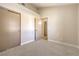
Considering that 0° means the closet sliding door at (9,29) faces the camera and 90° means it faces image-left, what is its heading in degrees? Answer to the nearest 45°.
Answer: approximately 315°
